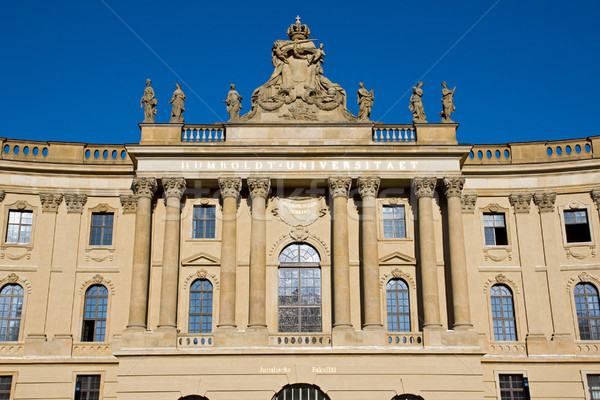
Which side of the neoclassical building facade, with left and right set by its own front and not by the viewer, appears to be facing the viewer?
front
